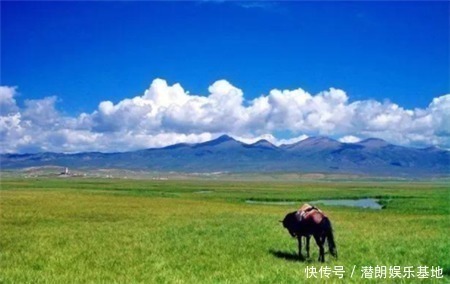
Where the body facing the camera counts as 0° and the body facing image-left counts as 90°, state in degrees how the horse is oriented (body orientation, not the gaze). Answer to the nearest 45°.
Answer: approximately 135°
